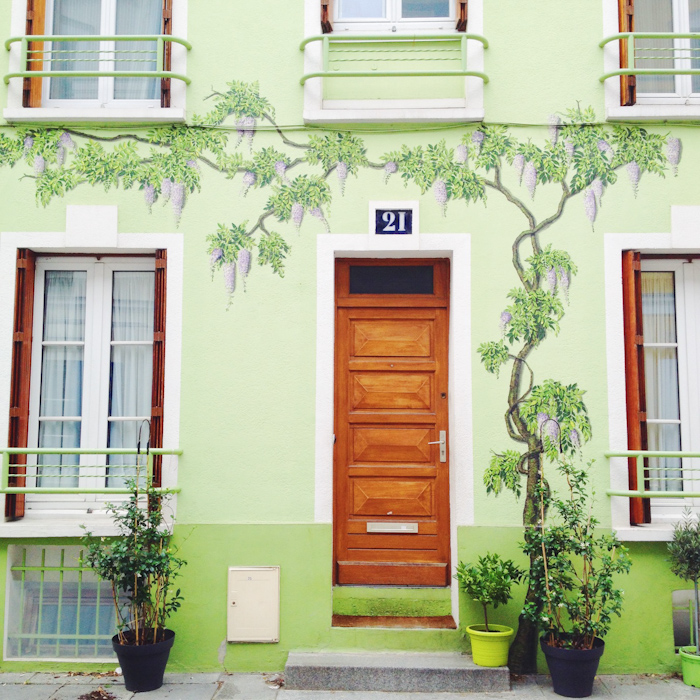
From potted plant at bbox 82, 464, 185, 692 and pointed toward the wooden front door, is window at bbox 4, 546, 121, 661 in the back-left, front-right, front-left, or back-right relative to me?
back-left

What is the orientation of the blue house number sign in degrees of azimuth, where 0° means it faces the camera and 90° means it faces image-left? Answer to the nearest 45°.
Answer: approximately 0°

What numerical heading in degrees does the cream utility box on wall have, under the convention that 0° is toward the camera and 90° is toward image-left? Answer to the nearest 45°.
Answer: approximately 0°

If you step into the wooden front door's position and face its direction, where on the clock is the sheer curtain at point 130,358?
The sheer curtain is roughly at 3 o'clock from the wooden front door.

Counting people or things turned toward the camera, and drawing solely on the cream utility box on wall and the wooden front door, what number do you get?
2

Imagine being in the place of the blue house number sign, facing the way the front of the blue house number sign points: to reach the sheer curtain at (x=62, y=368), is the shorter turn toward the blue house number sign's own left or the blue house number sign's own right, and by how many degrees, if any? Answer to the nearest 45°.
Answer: approximately 90° to the blue house number sign's own right

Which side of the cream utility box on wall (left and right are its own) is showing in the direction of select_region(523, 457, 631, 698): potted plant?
left
